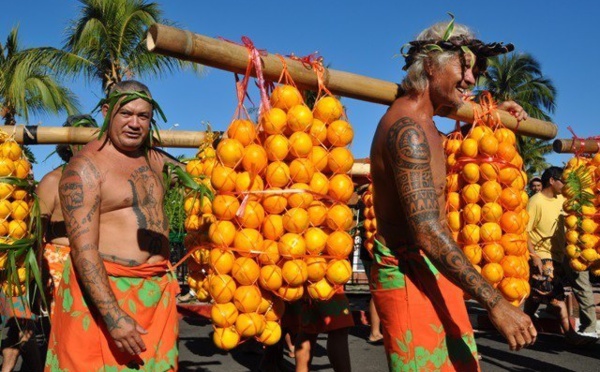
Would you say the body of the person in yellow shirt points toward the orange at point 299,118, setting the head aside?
no

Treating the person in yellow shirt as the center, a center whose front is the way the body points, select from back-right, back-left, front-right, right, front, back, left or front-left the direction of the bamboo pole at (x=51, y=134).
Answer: right

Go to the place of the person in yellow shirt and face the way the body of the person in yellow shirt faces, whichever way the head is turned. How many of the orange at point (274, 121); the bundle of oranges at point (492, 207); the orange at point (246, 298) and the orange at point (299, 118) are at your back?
0

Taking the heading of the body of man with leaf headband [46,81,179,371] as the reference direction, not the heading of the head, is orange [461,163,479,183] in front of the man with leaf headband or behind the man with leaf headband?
in front

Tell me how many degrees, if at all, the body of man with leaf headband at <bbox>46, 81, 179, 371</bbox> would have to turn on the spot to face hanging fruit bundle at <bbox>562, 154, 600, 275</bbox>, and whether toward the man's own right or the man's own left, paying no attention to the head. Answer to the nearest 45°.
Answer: approximately 45° to the man's own left

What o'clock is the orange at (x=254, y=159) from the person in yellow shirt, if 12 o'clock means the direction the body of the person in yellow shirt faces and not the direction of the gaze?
The orange is roughly at 2 o'clock from the person in yellow shirt.

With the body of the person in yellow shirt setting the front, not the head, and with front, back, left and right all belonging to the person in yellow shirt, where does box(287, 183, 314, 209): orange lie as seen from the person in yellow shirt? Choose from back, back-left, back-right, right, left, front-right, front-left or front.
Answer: front-right

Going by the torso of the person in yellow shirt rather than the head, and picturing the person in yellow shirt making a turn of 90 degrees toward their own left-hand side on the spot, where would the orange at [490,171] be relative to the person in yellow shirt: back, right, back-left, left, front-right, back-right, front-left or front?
back-right

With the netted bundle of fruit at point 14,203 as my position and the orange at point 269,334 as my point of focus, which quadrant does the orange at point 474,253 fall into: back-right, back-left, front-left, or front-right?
front-left

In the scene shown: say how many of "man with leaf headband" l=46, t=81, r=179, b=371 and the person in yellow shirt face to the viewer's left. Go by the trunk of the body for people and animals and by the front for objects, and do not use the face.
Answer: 0

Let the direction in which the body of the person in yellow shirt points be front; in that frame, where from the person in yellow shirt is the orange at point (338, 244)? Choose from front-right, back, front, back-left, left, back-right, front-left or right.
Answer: front-right

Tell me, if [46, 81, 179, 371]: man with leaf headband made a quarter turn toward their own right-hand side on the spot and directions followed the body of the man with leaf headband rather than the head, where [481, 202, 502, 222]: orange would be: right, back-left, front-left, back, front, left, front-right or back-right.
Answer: back-left

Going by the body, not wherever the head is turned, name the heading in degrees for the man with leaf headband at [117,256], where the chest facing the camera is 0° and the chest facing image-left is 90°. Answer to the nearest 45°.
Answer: approximately 315°

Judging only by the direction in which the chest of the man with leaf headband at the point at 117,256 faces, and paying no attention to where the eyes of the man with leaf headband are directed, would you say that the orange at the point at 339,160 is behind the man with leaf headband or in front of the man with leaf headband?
in front

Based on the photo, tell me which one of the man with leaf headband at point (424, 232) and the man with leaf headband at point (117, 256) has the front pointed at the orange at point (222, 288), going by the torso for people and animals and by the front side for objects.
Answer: the man with leaf headband at point (117, 256)

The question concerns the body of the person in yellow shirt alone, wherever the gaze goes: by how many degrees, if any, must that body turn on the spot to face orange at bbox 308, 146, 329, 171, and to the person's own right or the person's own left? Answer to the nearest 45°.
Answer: approximately 45° to the person's own right
